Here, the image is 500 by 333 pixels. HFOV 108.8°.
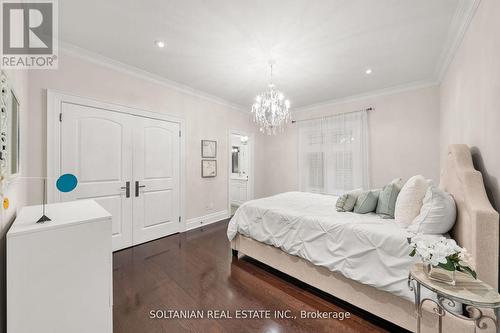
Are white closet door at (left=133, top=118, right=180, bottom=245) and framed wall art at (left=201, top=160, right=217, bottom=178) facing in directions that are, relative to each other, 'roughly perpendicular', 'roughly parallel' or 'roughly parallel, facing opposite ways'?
roughly parallel

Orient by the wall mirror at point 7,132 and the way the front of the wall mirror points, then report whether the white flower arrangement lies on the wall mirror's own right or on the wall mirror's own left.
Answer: on the wall mirror's own right

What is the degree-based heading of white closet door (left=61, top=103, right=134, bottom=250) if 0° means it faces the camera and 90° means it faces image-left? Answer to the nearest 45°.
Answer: approximately 315°

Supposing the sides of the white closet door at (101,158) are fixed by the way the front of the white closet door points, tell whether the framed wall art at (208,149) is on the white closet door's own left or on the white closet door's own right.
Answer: on the white closet door's own left

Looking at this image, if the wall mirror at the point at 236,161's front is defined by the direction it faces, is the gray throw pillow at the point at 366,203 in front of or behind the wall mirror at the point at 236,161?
in front

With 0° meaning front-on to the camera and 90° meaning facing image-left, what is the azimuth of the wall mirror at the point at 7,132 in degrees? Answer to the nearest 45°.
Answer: approximately 270°

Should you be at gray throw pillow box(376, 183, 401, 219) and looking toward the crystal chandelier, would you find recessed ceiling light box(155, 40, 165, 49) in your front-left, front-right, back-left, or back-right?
front-left

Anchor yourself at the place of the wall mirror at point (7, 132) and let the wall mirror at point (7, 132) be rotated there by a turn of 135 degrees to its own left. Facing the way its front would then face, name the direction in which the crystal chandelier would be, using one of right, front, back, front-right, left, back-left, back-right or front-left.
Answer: back-right

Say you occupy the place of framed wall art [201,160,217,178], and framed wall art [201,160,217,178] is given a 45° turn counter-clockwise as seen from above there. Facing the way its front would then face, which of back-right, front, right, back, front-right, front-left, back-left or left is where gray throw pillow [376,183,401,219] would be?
front-right

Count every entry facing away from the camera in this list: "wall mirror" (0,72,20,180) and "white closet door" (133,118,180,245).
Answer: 0

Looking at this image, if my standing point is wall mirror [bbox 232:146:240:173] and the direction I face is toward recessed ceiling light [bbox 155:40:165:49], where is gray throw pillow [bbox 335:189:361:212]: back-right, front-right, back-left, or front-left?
front-left

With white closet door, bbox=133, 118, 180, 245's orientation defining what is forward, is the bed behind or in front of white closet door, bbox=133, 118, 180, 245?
in front

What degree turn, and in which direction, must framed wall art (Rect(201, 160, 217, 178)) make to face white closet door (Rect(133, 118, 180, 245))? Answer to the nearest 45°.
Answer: approximately 90° to its right

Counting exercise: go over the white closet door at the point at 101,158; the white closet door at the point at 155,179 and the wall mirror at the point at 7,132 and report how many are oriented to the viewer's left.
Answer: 0

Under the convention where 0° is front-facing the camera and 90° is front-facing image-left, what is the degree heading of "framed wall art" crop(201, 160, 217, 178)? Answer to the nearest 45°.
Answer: approximately 315°

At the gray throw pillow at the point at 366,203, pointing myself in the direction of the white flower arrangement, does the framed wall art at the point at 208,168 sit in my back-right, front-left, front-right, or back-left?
back-right
